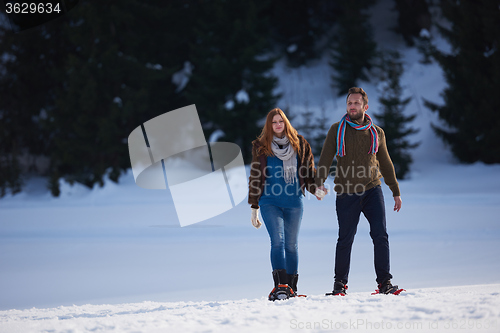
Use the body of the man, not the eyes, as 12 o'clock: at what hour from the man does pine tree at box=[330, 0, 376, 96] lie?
The pine tree is roughly at 6 o'clock from the man.

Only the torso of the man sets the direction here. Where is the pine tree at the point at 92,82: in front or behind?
behind

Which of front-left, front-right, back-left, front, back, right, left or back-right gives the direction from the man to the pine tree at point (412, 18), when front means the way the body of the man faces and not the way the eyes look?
back

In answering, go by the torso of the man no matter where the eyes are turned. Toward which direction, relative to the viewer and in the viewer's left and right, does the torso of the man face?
facing the viewer

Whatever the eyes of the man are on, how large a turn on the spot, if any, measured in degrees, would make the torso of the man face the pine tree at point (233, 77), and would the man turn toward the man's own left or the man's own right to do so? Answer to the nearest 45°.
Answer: approximately 180°

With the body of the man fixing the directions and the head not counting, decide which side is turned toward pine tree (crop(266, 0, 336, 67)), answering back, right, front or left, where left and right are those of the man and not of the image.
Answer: back

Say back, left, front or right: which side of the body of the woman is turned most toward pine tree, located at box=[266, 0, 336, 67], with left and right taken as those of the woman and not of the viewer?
back

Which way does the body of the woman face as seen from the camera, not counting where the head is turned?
toward the camera
